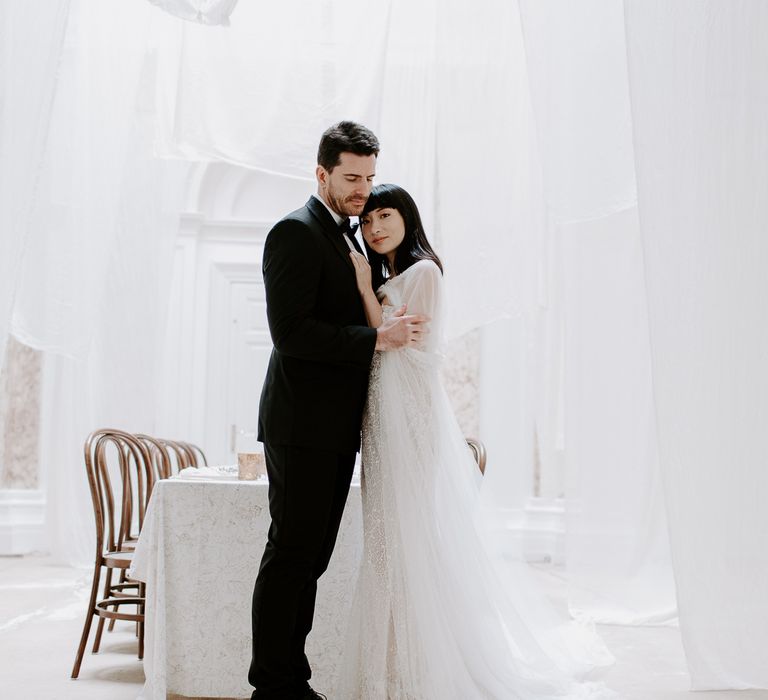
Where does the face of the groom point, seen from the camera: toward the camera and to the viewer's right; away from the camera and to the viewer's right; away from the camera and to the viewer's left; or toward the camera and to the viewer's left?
toward the camera and to the viewer's right

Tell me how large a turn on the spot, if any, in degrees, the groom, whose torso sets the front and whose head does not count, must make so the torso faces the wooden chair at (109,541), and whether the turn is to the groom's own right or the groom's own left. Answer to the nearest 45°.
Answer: approximately 135° to the groom's own left

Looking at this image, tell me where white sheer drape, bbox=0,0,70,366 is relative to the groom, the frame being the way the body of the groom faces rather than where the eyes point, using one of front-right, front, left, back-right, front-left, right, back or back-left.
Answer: back

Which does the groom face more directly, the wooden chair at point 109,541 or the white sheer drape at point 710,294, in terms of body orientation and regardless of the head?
the white sheer drape

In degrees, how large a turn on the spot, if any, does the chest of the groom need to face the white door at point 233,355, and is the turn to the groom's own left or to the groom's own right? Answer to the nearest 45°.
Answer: approximately 90° to the groom's own left

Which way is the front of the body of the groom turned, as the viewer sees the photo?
to the viewer's right
